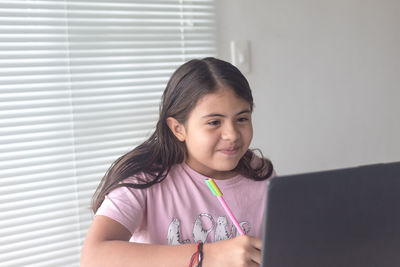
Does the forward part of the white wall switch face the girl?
yes

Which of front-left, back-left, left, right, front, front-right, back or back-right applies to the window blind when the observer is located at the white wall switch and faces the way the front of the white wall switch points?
front-right

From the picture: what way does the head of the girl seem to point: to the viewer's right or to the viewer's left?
to the viewer's right

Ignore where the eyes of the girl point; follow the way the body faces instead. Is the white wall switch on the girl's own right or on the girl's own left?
on the girl's own left

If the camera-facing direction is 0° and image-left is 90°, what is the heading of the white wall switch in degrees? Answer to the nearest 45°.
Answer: approximately 0°

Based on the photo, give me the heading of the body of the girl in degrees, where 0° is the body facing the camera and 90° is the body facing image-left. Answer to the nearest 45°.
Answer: approximately 315°

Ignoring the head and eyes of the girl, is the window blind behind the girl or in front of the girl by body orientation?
behind

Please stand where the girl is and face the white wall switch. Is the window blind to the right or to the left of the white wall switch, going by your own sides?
left

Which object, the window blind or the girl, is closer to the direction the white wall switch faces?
the girl

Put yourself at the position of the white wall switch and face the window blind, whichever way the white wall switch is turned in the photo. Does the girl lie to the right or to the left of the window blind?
left
